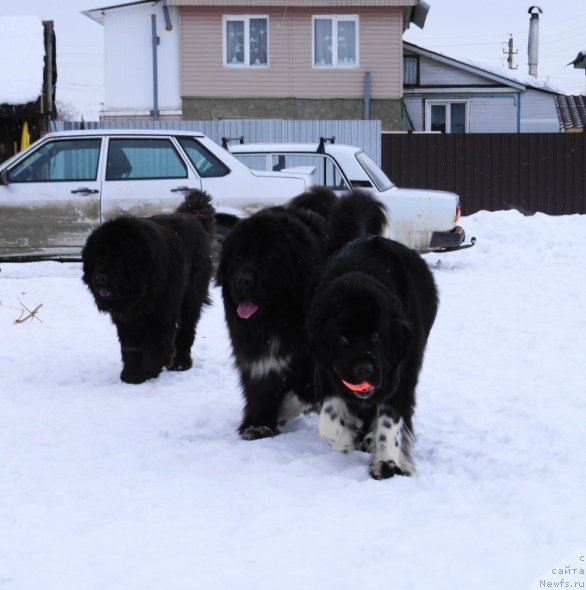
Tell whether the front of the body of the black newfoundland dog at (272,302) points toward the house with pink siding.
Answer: no

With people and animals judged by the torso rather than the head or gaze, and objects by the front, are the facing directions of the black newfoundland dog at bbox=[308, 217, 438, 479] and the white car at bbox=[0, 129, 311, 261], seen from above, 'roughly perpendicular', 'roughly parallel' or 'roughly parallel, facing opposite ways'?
roughly perpendicular

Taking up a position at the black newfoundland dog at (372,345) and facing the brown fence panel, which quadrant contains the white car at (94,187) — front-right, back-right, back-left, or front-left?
front-left

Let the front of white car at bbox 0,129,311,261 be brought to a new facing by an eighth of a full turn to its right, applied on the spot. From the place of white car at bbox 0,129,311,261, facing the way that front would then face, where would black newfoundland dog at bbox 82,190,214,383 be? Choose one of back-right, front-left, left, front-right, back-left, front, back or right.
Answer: back-left

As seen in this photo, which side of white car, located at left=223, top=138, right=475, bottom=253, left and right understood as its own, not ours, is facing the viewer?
left

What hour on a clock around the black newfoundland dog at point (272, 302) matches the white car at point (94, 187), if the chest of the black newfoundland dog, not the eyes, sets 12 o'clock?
The white car is roughly at 4 o'clock from the black newfoundland dog.

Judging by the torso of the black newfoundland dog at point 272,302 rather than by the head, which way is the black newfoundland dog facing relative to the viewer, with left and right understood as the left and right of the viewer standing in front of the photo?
facing the viewer and to the left of the viewer

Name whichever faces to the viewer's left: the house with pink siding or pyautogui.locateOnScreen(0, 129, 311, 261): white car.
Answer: the white car

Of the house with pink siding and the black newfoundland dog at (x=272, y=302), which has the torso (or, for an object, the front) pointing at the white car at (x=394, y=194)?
the house with pink siding

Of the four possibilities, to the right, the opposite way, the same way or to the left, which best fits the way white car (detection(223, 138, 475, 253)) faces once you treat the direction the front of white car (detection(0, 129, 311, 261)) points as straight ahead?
the same way

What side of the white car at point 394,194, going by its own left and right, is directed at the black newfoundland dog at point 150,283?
left

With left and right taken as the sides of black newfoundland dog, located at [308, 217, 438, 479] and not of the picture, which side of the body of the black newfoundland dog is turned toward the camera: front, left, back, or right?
front

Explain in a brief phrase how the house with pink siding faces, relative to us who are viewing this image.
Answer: facing the viewer

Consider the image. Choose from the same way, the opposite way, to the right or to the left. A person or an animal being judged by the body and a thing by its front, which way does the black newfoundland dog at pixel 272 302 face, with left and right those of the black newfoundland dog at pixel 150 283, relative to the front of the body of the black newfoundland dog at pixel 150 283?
the same way

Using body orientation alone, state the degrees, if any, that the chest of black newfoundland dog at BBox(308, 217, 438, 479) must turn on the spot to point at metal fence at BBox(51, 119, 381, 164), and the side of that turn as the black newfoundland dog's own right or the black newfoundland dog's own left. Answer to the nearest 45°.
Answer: approximately 180°

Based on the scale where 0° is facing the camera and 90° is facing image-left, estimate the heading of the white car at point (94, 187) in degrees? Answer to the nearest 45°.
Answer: approximately 90°

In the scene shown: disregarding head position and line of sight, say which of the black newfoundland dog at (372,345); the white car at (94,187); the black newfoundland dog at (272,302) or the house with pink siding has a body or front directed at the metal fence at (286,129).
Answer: the house with pink siding

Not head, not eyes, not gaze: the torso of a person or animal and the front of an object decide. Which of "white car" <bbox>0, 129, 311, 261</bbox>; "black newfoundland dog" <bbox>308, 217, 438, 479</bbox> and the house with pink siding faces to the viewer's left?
the white car
